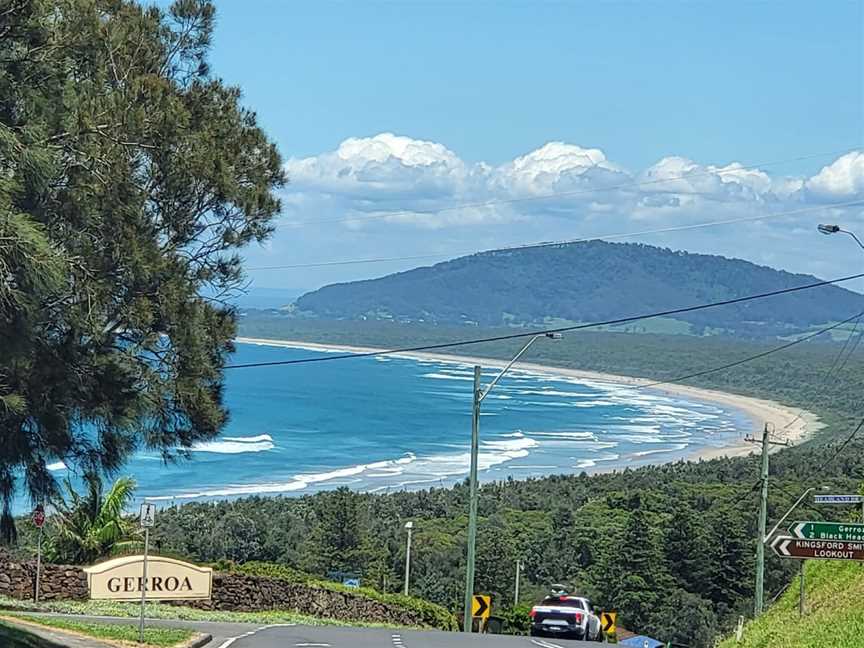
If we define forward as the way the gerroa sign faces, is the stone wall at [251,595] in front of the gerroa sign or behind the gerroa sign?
behind

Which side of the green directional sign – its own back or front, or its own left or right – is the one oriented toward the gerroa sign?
right

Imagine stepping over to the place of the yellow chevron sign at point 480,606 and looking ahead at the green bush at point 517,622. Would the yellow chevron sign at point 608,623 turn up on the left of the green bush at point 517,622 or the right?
right

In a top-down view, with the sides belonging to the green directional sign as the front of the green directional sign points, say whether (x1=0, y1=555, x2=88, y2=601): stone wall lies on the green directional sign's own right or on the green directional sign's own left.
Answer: on the green directional sign's own right

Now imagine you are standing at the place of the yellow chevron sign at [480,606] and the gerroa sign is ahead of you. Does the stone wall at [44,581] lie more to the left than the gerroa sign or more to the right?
right
